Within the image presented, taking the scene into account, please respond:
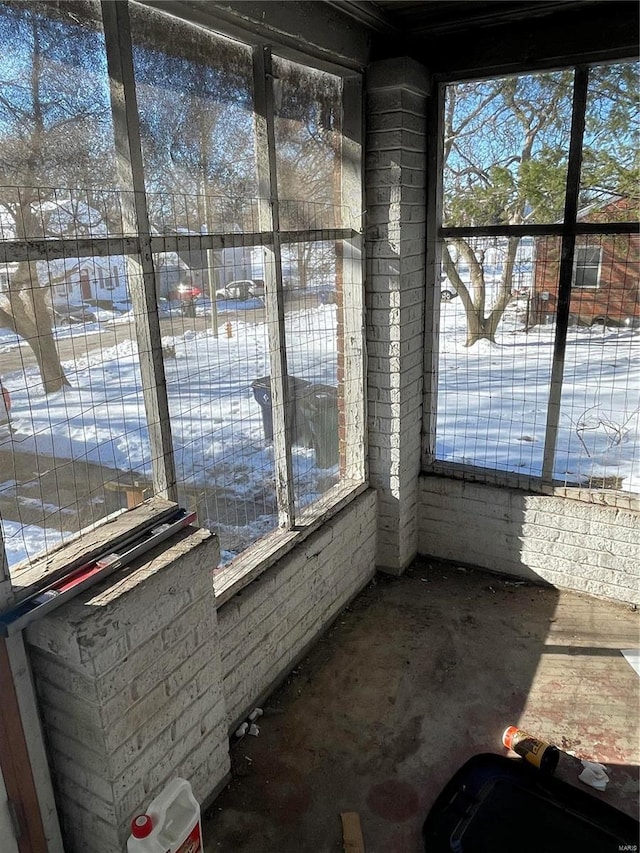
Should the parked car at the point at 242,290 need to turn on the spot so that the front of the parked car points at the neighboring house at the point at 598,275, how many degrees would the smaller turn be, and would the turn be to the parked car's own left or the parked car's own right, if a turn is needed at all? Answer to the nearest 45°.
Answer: approximately 180°

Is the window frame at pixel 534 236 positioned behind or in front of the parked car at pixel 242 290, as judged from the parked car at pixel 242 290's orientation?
behind

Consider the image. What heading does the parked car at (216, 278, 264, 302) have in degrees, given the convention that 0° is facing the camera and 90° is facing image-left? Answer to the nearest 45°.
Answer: approximately 90°
